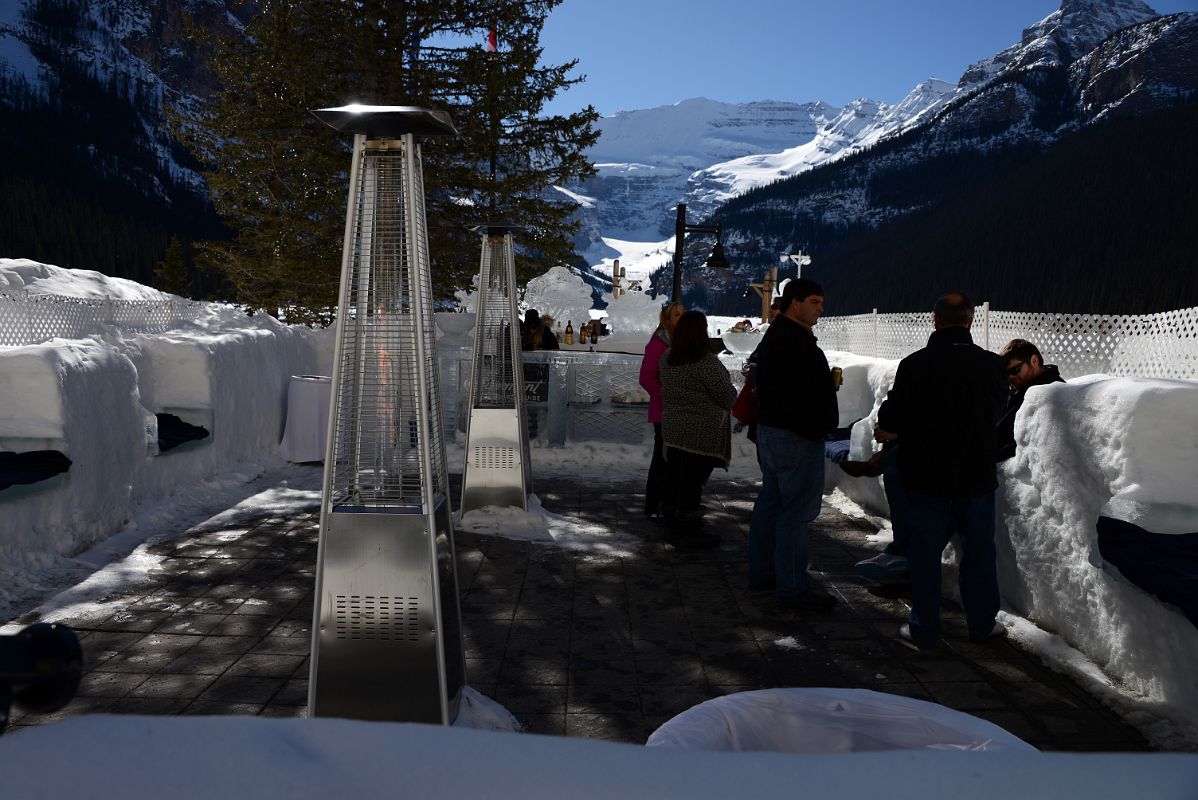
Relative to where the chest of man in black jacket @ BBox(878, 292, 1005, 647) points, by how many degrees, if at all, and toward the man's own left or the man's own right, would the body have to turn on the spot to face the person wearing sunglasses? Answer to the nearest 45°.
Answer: approximately 45° to the man's own right

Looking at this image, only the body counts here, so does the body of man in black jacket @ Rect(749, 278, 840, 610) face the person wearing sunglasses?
yes

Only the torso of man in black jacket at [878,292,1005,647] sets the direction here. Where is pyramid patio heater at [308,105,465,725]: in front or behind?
behind

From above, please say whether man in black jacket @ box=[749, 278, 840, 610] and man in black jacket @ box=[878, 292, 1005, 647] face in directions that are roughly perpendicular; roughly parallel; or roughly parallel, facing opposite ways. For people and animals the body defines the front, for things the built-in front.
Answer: roughly perpendicular

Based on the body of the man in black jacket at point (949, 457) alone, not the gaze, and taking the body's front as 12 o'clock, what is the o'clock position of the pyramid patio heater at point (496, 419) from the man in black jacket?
The pyramid patio heater is roughly at 10 o'clock from the man in black jacket.

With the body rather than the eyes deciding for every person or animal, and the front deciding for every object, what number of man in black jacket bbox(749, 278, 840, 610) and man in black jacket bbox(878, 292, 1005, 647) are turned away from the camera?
1

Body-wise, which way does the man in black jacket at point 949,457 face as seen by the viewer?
away from the camera

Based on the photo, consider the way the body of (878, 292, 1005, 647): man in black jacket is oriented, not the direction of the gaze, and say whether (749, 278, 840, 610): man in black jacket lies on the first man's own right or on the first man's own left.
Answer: on the first man's own left

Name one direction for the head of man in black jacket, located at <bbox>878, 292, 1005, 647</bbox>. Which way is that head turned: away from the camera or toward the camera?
away from the camera

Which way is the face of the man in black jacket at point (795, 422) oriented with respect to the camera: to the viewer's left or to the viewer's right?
to the viewer's right

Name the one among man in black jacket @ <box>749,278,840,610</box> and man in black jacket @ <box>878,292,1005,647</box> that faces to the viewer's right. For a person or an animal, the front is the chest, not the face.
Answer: man in black jacket @ <box>749,278,840,610</box>

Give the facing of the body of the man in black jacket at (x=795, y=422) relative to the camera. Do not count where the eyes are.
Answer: to the viewer's right

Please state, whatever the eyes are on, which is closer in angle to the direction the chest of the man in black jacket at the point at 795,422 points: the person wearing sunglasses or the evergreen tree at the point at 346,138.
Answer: the person wearing sunglasses
